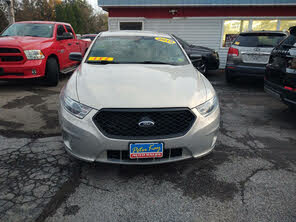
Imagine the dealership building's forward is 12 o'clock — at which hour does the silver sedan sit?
The silver sedan is roughly at 12 o'clock from the dealership building.

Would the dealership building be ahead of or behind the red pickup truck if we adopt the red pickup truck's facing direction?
behind

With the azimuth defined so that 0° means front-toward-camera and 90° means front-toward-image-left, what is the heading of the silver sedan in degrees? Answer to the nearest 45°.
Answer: approximately 0°

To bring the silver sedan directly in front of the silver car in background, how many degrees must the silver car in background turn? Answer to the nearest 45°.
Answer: approximately 180°

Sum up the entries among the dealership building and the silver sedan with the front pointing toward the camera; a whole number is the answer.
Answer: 2

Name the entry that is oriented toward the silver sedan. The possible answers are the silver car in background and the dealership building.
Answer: the dealership building

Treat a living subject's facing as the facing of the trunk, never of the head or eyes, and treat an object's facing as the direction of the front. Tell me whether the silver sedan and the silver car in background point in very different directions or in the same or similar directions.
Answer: very different directions

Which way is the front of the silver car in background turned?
away from the camera

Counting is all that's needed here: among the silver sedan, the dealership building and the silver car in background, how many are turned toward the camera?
2
